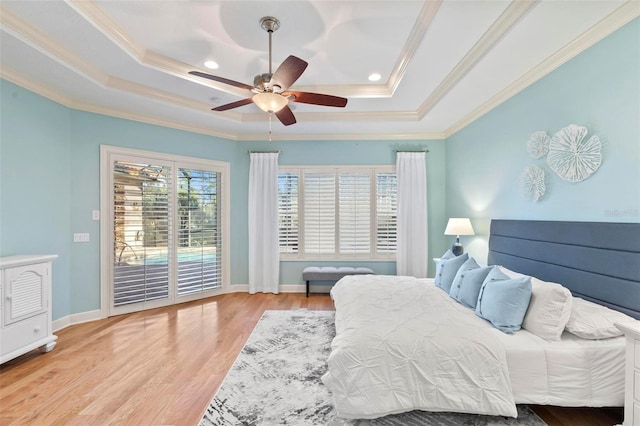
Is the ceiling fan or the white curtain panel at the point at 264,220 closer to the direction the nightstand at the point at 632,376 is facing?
the ceiling fan

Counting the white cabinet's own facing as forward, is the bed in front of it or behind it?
in front

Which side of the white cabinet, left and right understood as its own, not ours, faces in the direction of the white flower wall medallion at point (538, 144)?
front

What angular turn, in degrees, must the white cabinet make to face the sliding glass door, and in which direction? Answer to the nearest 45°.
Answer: approximately 90° to its left

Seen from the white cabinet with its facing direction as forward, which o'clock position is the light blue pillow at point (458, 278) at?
The light blue pillow is roughly at 12 o'clock from the white cabinet.

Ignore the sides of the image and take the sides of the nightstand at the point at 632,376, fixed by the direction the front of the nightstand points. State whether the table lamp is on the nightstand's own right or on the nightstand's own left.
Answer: on the nightstand's own right

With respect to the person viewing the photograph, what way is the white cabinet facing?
facing the viewer and to the right of the viewer

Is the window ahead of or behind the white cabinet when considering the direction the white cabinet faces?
ahead

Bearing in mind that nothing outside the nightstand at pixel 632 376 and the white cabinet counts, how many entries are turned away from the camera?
0

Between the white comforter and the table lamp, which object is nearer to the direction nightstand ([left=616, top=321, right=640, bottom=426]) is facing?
the white comforter

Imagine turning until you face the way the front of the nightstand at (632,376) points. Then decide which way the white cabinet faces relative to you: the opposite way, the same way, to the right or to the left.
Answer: the opposite way
